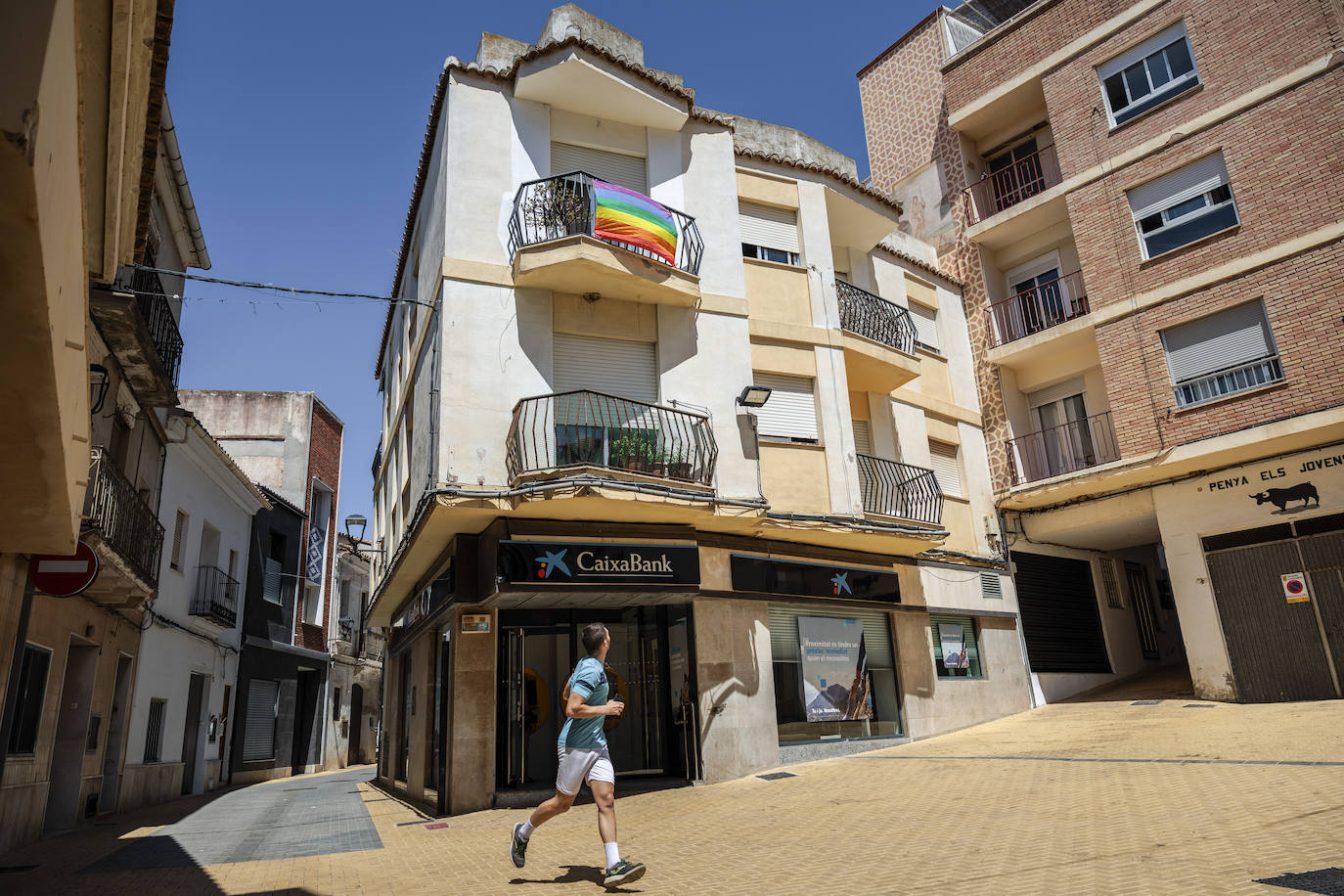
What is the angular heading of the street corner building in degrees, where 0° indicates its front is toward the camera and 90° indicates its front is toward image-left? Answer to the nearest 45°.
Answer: approximately 0°

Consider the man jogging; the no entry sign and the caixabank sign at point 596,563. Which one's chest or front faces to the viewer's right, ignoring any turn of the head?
the man jogging

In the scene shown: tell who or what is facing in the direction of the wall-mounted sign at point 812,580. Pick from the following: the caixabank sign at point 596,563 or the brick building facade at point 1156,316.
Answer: the brick building facade

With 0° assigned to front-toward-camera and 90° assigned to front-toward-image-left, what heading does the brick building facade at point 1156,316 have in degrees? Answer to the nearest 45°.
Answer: approximately 45°

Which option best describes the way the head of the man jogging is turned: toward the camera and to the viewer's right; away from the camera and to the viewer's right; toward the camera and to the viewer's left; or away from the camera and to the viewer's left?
away from the camera and to the viewer's right

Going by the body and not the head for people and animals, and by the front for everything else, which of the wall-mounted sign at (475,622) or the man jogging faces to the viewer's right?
the man jogging

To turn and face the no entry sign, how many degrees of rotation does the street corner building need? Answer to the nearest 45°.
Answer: approximately 45° to its right

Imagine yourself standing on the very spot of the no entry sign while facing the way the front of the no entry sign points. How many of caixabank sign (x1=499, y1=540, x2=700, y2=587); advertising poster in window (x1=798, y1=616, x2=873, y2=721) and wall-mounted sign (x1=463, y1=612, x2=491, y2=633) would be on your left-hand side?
3
